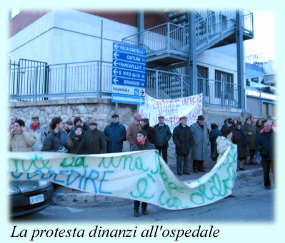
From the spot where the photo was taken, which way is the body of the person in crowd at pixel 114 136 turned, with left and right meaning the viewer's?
facing the viewer

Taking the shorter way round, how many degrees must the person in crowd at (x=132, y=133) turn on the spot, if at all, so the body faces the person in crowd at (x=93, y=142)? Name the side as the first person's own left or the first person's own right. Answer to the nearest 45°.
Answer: approximately 135° to the first person's own right

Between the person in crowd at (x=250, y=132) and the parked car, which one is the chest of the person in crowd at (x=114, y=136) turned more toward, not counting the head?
the parked car

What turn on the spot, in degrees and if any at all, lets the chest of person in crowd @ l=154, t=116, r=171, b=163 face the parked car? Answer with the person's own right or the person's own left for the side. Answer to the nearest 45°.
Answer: approximately 45° to the person's own right

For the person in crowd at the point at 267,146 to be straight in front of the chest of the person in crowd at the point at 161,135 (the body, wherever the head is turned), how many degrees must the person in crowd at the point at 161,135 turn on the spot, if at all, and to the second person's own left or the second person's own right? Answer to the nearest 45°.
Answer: approximately 90° to the second person's own left

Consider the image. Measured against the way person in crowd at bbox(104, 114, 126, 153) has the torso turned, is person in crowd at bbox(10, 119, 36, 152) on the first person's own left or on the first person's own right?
on the first person's own right

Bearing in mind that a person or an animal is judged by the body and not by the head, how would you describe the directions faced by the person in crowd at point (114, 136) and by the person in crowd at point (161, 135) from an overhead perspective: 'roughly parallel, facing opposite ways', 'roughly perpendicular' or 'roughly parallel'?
roughly parallel

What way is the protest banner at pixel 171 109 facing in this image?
toward the camera
